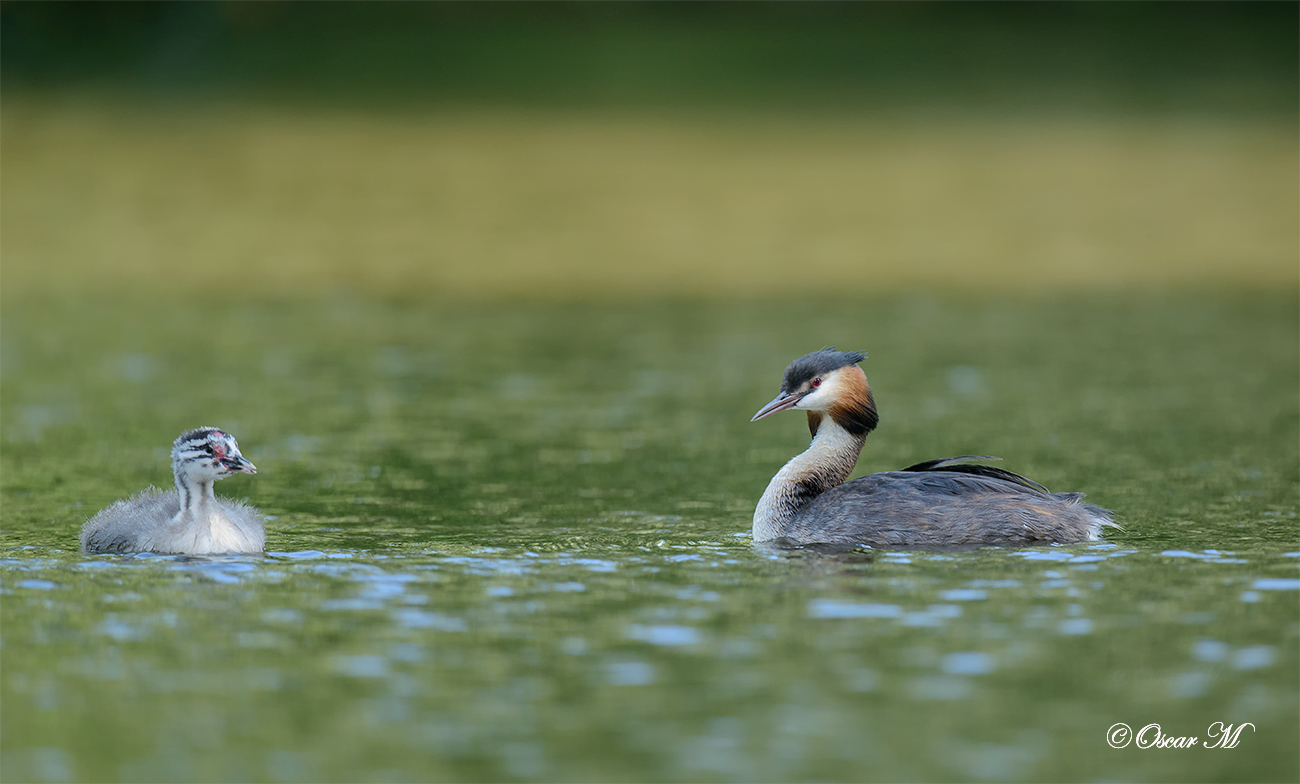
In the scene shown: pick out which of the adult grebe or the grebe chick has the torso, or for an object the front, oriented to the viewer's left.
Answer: the adult grebe

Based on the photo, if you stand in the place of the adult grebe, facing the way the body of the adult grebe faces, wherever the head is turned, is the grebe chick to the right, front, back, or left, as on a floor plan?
front

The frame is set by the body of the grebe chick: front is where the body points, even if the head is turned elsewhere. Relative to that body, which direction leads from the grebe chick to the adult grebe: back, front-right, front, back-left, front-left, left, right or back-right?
front-left

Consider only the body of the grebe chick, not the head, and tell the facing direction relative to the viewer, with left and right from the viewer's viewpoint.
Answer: facing the viewer and to the right of the viewer

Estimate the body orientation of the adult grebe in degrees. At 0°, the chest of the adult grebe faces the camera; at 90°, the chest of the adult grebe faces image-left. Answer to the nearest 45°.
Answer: approximately 90°

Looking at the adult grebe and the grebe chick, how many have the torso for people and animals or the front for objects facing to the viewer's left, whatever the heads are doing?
1

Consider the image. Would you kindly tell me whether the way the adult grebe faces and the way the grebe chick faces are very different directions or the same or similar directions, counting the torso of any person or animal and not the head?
very different directions
